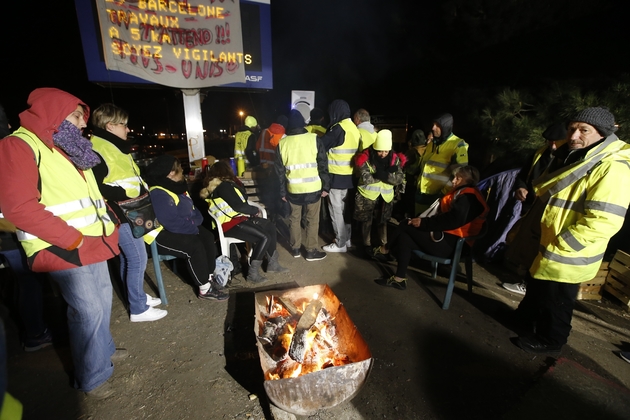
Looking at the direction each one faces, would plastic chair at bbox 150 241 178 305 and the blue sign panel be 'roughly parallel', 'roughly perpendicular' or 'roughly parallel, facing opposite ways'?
roughly perpendicular

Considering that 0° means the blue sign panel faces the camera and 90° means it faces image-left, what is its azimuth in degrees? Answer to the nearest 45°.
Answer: approximately 0°

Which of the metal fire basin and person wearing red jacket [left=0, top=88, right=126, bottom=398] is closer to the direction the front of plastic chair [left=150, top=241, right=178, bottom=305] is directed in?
the metal fire basin

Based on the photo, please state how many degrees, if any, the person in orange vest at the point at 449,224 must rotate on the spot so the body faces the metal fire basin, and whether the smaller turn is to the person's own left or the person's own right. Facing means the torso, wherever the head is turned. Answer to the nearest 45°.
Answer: approximately 90° to the person's own left

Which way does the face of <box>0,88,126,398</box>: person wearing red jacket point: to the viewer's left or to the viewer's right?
to the viewer's right

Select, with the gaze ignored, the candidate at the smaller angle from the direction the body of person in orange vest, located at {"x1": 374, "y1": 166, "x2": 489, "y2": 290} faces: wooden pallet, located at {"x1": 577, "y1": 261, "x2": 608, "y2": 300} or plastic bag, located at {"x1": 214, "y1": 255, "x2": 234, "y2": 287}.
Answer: the plastic bag

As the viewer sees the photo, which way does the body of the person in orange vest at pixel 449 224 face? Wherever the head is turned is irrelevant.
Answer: to the viewer's left

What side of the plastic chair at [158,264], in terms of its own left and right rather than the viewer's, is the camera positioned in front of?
right

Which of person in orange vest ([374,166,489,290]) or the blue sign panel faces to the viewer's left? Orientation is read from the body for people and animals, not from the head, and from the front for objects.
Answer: the person in orange vest
